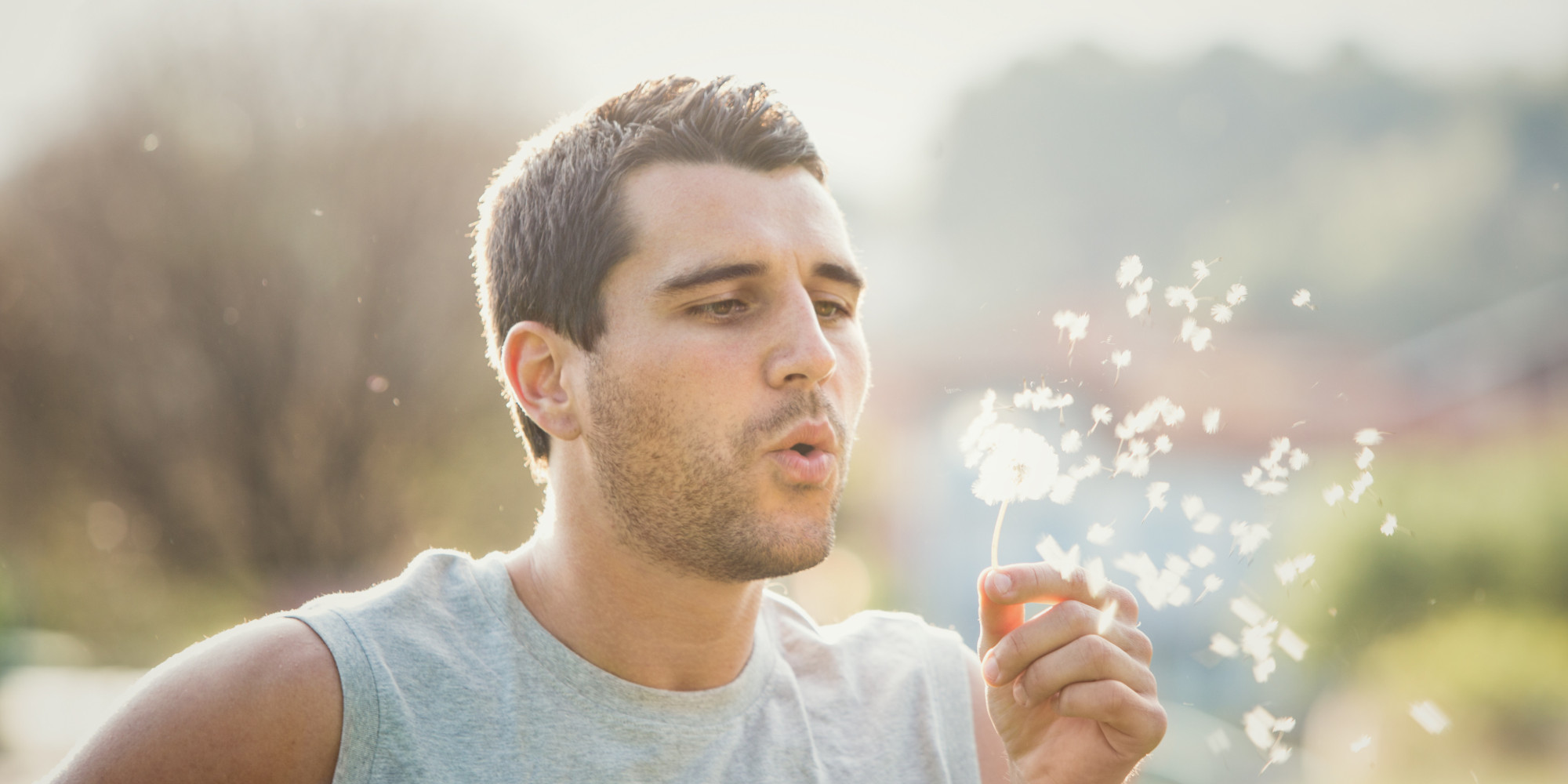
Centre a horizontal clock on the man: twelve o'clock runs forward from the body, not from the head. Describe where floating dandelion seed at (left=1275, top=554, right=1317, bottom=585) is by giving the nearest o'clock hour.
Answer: The floating dandelion seed is roughly at 11 o'clock from the man.

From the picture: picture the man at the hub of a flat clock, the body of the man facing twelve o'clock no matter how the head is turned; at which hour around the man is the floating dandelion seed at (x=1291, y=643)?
The floating dandelion seed is roughly at 11 o'clock from the man.

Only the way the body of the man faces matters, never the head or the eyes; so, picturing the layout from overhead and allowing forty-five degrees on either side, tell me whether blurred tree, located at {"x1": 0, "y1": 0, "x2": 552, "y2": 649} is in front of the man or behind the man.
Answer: behind

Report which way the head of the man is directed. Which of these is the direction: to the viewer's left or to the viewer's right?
to the viewer's right

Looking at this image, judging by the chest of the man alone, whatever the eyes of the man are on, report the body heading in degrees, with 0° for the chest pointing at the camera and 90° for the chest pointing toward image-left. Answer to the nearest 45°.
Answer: approximately 315°
